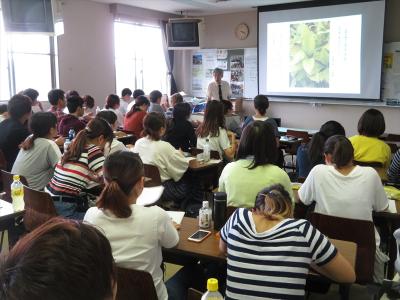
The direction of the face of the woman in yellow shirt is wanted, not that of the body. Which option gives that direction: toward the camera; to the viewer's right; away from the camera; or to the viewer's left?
away from the camera

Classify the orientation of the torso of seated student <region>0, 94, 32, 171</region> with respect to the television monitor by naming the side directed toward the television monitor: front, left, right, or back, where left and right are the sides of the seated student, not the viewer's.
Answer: front

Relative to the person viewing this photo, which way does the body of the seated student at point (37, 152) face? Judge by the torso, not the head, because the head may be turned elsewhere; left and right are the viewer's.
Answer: facing away from the viewer and to the right of the viewer

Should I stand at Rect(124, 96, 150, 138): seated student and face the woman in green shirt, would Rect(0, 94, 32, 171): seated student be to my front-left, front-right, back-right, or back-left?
front-right

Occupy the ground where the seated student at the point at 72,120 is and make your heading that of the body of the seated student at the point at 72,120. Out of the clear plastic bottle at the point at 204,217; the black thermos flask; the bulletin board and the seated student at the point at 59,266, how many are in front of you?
1

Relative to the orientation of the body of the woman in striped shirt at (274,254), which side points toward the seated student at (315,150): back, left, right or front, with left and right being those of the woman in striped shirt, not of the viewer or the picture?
front

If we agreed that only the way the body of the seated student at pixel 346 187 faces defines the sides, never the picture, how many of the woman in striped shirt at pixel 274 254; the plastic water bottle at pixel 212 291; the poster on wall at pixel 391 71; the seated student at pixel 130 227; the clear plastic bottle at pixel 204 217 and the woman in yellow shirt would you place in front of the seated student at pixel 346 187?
2

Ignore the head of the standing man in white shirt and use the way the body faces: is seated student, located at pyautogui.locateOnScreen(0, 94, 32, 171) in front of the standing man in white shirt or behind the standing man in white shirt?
in front

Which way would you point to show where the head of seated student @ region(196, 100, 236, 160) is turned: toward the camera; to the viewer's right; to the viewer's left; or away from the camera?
away from the camera

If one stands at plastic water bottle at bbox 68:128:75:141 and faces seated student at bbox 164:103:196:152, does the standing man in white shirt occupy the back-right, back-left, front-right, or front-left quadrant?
front-left

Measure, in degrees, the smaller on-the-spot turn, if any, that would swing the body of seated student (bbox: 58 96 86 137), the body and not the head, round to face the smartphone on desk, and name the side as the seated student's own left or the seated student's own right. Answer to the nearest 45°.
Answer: approximately 135° to the seated student's own right

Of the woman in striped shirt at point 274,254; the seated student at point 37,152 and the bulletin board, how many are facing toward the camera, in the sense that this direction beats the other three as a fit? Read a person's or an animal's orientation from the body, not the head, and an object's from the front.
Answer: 1

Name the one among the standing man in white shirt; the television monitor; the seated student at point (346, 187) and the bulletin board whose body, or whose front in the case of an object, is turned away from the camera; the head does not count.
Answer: the seated student

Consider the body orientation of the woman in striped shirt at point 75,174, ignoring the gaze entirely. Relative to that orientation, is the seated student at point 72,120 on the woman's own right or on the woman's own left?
on the woman's own left

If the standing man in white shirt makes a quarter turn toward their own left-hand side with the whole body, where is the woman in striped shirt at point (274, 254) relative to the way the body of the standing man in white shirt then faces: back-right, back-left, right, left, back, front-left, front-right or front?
right

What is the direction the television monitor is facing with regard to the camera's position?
facing the viewer

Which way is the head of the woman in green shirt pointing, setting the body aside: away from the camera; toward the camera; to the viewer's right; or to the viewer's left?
away from the camera

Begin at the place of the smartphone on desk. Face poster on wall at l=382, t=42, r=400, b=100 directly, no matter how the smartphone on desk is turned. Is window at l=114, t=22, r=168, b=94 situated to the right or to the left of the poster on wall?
left

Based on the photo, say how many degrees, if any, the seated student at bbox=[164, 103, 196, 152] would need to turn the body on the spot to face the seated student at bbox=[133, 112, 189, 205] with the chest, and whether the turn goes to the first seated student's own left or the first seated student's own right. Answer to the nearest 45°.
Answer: approximately 180°

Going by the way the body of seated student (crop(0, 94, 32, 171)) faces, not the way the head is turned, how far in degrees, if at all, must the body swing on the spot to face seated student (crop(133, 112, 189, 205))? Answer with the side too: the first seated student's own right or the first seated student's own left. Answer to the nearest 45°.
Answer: approximately 90° to the first seated student's own right

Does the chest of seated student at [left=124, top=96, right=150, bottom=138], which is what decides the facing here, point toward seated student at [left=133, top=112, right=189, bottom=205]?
no

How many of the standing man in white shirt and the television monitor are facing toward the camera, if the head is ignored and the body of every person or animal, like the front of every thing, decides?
2

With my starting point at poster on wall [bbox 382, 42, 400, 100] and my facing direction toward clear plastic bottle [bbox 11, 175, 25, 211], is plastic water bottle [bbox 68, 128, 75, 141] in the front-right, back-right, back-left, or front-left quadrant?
front-right

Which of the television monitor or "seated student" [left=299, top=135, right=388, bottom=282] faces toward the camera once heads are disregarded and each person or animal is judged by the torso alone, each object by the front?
the television monitor
